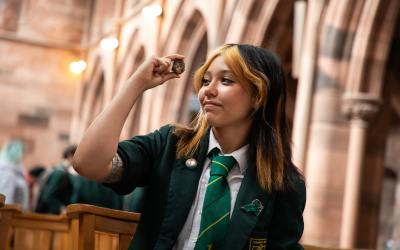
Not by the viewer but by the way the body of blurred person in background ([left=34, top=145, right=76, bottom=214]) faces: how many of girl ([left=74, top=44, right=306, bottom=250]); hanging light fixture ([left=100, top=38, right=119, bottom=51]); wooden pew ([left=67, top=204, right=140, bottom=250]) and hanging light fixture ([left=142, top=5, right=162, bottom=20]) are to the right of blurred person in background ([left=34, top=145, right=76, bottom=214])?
2

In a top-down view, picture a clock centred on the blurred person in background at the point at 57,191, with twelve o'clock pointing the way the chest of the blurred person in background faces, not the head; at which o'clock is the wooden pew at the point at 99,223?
The wooden pew is roughly at 3 o'clock from the blurred person in background.
